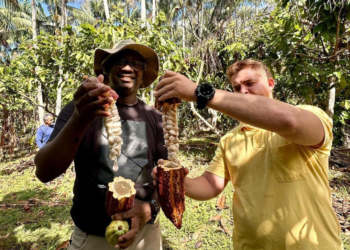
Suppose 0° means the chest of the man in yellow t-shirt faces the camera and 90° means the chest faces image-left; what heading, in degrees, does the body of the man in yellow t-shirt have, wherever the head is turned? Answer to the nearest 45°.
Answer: approximately 45°

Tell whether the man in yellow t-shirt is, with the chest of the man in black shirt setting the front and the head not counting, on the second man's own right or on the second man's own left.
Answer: on the second man's own left

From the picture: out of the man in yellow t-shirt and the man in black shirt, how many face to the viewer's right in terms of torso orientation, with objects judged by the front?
0

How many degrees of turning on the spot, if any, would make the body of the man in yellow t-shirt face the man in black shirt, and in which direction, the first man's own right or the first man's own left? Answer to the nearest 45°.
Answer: approximately 45° to the first man's own right

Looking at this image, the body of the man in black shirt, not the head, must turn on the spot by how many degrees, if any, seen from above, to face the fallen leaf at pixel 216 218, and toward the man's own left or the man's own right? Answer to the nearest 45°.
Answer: approximately 135° to the man's own left

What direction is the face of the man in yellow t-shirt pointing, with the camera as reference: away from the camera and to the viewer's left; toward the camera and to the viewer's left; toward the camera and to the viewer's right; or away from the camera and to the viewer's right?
toward the camera and to the viewer's left
